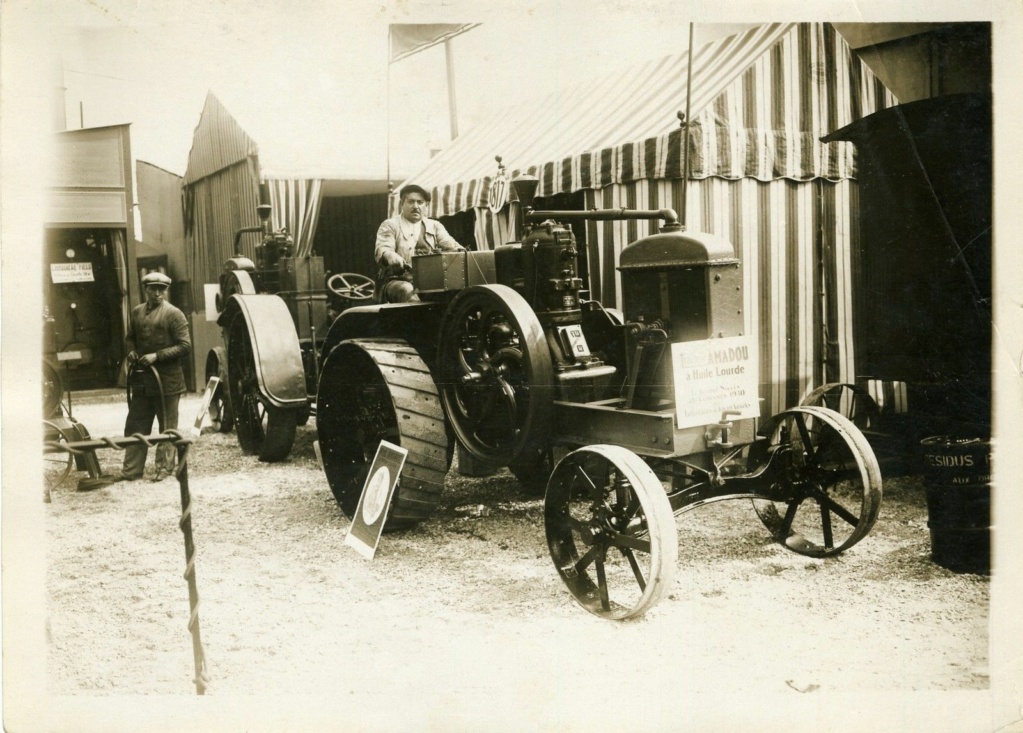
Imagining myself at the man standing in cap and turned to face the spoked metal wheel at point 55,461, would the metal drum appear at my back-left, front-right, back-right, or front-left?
back-left

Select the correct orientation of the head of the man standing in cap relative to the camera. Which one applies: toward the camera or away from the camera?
toward the camera

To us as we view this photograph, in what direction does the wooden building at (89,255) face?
facing the viewer

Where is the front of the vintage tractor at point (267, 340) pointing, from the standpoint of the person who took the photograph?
facing away from the viewer and to the left of the viewer

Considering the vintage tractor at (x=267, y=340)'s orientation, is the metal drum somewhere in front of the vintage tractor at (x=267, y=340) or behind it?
behind

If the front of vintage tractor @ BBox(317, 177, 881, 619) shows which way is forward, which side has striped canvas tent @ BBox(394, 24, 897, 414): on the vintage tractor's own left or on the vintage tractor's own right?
on the vintage tractor's own left

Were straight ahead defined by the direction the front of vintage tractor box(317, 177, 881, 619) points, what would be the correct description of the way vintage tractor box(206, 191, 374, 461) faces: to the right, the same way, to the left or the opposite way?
the opposite way

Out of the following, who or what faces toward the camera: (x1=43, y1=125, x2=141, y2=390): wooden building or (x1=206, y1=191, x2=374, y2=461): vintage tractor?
the wooden building

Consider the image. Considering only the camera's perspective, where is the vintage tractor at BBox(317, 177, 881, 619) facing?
facing the viewer and to the right of the viewer

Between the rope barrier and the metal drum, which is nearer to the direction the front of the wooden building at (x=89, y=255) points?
the rope barrier

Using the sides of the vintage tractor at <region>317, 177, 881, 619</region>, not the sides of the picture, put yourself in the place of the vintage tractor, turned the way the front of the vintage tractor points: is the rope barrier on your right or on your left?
on your right

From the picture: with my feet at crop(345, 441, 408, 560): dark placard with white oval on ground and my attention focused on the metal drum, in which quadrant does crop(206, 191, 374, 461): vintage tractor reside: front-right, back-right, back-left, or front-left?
back-left

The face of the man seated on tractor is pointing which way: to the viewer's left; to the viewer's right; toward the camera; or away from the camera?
toward the camera
